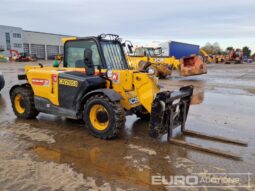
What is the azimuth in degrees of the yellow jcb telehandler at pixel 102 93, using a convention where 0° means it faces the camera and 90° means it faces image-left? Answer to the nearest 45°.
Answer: approximately 315°

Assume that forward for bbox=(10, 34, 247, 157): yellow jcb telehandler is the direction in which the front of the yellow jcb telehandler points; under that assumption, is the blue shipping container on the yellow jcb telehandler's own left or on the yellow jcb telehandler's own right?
on the yellow jcb telehandler's own left
